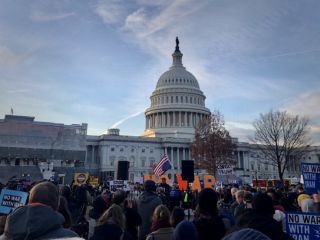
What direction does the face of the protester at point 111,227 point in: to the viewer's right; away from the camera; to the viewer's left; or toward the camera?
away from the camera

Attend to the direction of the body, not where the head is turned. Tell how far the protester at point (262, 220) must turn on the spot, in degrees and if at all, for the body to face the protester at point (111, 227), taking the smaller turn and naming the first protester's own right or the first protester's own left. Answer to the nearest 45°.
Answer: approximately 90° to the first protester's own left

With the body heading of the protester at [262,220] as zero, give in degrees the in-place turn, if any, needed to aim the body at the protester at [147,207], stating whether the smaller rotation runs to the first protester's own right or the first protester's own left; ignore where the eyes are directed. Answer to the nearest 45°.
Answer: approximately 45° to the first protester's own left

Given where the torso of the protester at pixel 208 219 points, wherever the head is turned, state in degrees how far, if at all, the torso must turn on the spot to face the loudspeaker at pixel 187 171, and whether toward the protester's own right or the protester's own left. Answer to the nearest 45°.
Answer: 0° — they already face it

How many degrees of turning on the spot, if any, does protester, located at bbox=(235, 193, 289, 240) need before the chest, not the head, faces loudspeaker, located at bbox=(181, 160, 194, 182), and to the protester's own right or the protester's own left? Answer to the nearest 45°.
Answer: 0° — they already face it

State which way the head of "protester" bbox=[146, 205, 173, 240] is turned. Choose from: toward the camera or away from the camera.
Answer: away from the camera

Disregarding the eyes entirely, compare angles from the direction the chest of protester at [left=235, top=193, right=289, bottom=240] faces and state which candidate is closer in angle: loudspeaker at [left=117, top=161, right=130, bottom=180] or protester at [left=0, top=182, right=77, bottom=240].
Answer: the loudspeaker

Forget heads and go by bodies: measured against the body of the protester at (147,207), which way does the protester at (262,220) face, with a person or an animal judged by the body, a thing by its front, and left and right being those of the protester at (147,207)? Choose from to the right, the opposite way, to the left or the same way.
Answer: the same way

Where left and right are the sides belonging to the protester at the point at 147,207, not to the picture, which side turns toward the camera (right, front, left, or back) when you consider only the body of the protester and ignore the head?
back

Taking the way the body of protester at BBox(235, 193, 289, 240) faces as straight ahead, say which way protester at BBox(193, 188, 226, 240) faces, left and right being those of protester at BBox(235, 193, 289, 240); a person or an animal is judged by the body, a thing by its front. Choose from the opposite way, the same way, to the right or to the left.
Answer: the same way

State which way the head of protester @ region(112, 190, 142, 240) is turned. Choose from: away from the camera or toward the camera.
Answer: away from the camera

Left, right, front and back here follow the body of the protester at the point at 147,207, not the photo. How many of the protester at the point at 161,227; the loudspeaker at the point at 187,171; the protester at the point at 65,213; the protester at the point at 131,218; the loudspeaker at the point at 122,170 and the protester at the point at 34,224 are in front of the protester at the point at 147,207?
2

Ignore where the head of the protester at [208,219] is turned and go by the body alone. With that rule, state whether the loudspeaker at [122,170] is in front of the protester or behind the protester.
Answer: in front

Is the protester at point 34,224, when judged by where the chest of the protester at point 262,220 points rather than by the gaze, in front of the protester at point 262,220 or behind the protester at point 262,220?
behind

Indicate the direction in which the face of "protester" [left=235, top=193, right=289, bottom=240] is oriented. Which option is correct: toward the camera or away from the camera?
away from the camera

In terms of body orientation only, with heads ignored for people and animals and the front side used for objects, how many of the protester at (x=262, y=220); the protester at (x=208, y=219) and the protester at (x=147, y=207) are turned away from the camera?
3

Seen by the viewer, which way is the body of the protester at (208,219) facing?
away from the camera

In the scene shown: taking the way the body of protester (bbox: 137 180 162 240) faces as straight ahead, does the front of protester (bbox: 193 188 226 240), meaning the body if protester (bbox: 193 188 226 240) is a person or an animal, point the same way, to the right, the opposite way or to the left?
the same way

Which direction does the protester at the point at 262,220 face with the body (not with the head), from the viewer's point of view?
away from the camera
